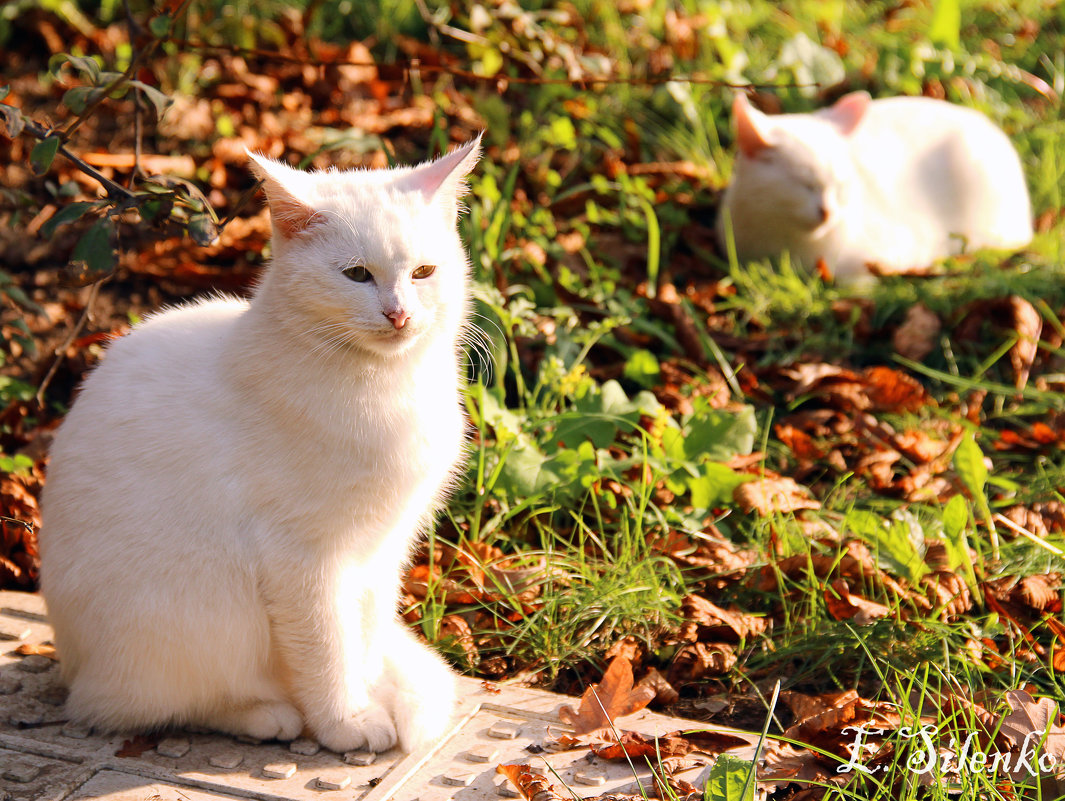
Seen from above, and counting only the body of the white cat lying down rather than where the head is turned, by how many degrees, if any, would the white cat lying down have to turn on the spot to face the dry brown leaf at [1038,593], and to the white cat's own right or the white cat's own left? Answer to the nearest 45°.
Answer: approximately 45° to the white cat's own left

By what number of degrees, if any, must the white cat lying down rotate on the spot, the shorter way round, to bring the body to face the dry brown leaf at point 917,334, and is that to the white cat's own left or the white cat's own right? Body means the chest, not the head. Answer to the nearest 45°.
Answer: approximately 45° to the white cat's own left

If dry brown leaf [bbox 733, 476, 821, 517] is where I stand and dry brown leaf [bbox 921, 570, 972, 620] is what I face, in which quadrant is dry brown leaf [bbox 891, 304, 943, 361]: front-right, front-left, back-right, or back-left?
back-left

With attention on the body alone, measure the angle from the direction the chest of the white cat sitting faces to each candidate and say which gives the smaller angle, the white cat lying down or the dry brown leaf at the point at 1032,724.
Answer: the dry brown leaf

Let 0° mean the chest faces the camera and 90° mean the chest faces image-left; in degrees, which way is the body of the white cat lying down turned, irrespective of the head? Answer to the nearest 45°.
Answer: approximately 45°

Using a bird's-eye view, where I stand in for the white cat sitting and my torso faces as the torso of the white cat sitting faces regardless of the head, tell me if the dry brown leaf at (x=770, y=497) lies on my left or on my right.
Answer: on my left

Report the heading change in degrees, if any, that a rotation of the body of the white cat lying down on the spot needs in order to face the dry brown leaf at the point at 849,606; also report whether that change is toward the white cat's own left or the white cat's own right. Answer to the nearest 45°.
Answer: approximately 45° to the white cat's own left

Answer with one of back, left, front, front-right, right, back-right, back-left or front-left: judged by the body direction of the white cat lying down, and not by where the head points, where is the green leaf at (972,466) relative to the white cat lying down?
front-left

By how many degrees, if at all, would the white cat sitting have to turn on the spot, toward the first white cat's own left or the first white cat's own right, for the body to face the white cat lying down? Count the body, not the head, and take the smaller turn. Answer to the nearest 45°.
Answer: approximately 90° to the first white cat's own left

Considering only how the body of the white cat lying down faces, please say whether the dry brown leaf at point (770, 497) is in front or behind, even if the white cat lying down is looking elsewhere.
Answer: in front

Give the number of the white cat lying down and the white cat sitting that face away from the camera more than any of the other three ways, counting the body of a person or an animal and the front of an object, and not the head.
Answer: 0

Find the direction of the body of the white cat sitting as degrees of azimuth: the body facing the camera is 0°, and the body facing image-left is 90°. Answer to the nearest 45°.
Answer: approximately 315°
